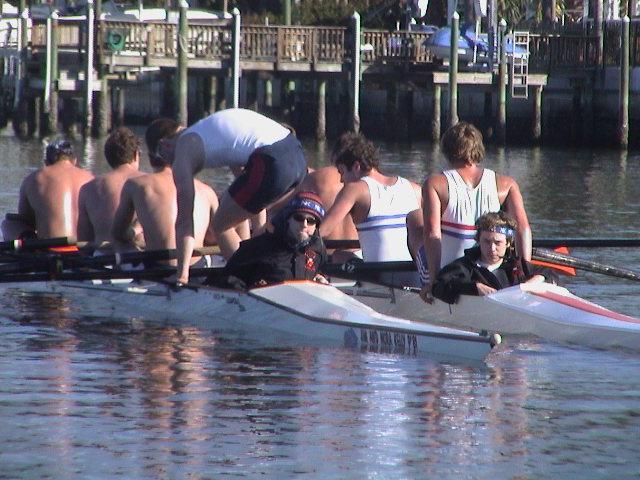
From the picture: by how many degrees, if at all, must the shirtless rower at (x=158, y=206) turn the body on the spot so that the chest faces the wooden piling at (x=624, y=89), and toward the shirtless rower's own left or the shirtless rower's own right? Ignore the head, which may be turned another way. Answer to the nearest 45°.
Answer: approximately 45° to the shirtless rower's own right

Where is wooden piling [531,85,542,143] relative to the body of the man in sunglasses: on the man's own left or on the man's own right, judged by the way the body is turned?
on the man's own left

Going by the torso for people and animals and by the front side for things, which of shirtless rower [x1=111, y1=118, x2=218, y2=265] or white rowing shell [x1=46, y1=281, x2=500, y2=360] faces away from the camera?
the shirtless rower

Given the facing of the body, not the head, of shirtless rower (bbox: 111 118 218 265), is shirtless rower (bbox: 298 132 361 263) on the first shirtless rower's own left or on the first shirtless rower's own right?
on the first shirtless rower's own right

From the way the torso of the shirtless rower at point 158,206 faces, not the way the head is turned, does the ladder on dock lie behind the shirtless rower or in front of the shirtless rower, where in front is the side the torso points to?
in front

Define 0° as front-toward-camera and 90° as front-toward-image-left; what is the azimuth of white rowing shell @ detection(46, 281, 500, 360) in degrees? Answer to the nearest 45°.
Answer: approximately 315°

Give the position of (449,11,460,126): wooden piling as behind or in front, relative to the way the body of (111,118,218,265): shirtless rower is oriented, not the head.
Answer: in front

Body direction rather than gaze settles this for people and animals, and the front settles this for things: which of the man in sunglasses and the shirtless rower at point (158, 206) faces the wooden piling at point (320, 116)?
the shirtless rower

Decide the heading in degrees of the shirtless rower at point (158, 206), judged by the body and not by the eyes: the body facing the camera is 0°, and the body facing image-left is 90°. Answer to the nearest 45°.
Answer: approximately 180°

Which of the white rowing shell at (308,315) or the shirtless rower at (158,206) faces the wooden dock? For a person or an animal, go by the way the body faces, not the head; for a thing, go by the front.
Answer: the shirtless rower
